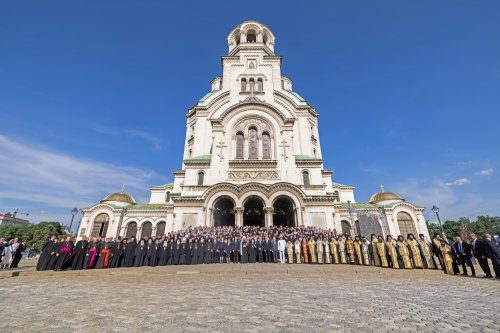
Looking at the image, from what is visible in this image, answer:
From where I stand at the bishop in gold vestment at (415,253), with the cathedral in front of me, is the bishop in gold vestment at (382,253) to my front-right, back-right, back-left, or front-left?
front-left

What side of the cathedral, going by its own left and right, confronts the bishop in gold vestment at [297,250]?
front

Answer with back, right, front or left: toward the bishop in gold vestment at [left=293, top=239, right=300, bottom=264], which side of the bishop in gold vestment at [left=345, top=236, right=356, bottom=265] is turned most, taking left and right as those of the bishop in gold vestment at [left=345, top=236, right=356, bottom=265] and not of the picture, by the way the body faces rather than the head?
right

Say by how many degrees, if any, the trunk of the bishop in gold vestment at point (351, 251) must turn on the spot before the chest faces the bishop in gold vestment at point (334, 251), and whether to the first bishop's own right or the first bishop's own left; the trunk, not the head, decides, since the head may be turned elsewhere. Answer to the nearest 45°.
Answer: approximately 90° to the first bishop's own right

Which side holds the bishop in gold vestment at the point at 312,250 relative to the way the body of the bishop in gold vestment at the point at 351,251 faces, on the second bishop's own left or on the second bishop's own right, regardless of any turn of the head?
on the second bishop's own right

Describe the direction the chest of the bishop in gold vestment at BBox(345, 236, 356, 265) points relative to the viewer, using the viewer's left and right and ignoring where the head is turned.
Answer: facing the viewer

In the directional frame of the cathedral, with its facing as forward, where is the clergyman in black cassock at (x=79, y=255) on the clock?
The clergyman in black cassock is roughly at 1 o'clock from the cathedral.

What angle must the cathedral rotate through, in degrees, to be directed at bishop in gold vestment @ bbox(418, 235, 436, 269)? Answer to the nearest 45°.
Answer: approximately 45° to its left

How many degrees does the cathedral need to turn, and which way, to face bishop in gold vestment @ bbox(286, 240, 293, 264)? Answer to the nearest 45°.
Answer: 0° — it already faces them

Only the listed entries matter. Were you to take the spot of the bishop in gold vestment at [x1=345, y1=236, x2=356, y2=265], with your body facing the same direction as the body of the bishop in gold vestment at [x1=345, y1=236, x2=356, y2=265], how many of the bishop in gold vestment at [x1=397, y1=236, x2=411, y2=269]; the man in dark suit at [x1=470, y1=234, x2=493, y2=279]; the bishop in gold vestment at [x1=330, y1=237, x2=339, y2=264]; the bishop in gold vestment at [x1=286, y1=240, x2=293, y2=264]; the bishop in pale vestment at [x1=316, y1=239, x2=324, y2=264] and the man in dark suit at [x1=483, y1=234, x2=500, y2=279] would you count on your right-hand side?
3

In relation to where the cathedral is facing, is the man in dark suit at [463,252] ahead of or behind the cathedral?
ahead

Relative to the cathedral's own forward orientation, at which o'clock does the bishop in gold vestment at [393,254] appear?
The bishop in gold vestment is roughly at 11 o'clock from the cathedral.

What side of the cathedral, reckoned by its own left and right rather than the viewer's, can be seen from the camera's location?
front

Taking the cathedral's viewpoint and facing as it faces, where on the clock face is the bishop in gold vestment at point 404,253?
The bishop in gold vestment is roughly at 11 o'clock from the cathedral.

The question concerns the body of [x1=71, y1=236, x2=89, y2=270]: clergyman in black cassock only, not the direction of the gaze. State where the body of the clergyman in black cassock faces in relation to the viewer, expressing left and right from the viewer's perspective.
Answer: facing the viewer and to the right of the viewer

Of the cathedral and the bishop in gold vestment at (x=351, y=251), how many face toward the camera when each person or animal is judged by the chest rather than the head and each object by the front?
2
